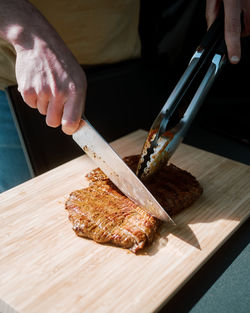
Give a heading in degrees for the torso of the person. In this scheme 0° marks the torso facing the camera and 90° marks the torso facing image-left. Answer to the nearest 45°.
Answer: approximately 0°
